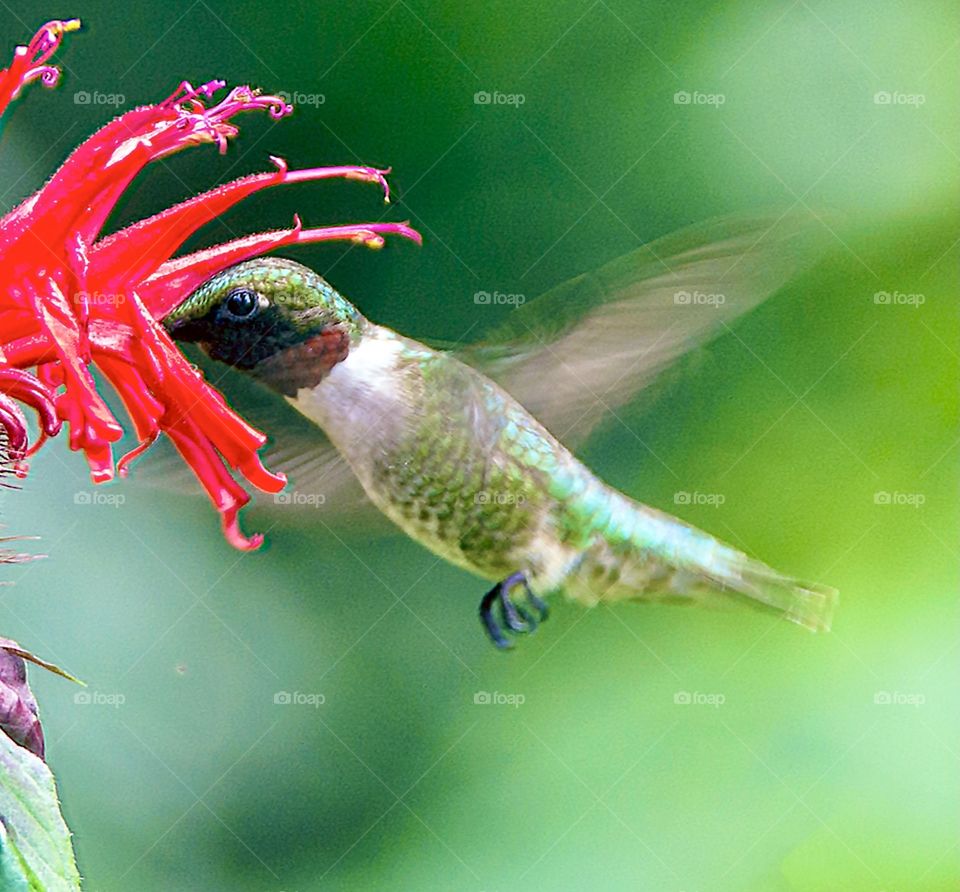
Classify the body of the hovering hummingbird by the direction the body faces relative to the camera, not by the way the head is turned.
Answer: to the viewer's left
